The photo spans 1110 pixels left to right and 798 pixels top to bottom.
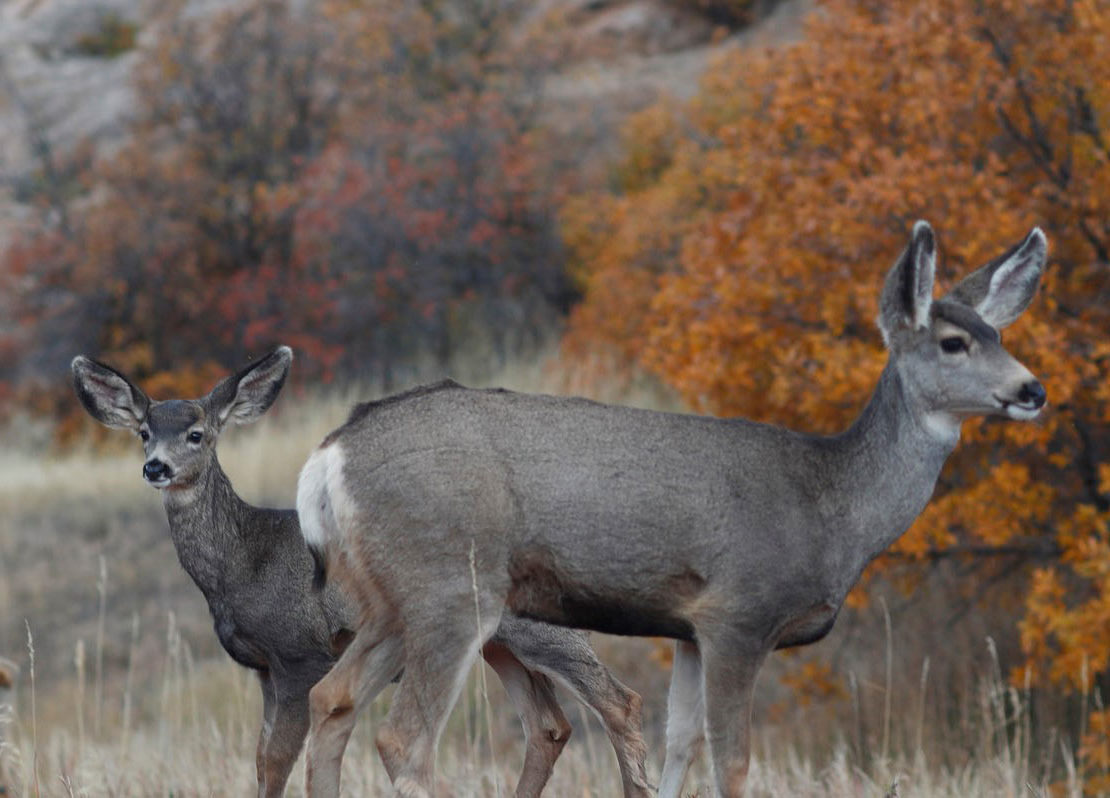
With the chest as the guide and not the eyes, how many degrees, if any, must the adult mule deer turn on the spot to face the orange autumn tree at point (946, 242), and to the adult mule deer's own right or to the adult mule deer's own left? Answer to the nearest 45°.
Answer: approximately 90° to the adult mule deer's own left

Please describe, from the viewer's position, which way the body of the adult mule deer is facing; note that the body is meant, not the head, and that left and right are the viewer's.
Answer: facing to the right of the viewer
